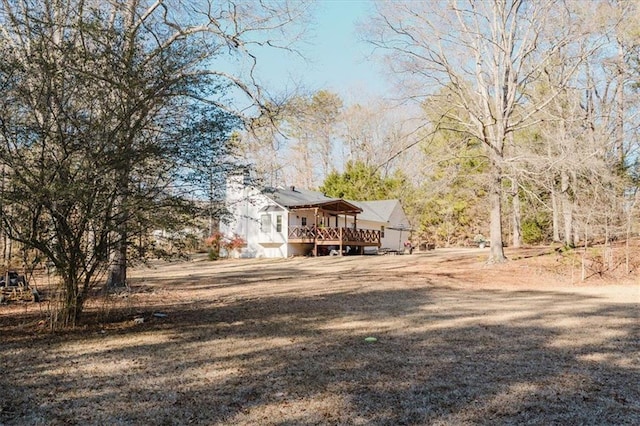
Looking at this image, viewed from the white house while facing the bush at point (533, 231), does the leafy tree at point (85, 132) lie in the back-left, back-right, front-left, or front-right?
back-right

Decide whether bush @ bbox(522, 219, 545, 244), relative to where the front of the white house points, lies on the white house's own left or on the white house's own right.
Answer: on the white house's own left

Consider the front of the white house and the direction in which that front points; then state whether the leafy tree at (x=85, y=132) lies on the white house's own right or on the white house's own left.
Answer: on the white house's own right

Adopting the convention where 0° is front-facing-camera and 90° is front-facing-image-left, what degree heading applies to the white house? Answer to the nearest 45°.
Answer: approximately 315°
